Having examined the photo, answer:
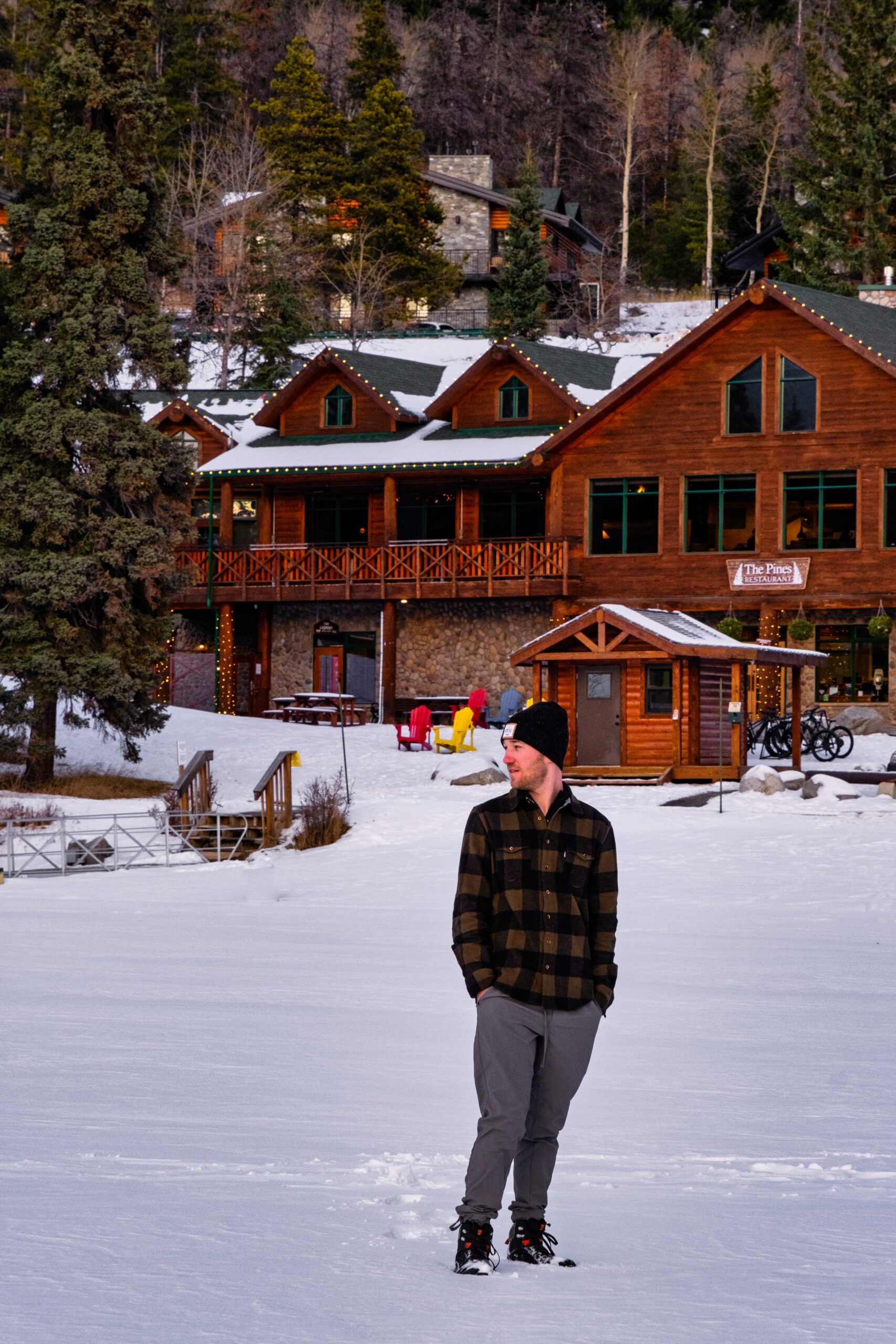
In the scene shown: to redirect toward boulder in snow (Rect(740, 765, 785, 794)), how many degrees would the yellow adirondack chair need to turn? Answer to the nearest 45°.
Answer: approximately 90° to its left

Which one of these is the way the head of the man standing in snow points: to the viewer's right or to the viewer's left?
to the viewer's left

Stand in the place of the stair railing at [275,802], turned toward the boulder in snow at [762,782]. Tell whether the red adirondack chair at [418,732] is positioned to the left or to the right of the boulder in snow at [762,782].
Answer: left

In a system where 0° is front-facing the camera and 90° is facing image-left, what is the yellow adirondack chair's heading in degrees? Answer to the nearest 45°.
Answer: approximately 45°

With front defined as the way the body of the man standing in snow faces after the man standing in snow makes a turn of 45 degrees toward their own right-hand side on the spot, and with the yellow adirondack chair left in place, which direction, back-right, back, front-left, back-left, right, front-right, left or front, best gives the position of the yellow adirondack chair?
back-right

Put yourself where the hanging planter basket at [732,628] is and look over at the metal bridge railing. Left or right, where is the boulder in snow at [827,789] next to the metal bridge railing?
left

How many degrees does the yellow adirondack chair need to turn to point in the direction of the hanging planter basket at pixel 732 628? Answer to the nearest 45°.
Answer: approximately 180°

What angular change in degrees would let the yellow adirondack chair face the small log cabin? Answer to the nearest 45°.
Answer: approximately 90° to its left

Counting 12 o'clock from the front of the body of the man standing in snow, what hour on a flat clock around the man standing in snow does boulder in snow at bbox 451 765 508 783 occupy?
The boulder in snow is roughly at 6 o'clock from the man standing in snow.

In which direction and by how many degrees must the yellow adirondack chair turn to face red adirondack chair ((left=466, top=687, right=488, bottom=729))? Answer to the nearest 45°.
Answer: approximately 135° to its right

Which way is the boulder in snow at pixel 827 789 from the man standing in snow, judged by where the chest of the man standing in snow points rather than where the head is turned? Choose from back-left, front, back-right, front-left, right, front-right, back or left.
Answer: back

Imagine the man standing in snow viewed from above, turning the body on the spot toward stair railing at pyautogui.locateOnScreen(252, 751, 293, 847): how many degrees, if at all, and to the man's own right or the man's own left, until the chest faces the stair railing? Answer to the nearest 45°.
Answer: approximately 180°

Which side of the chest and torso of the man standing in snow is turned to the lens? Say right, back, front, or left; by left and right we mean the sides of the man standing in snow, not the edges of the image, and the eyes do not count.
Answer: front
